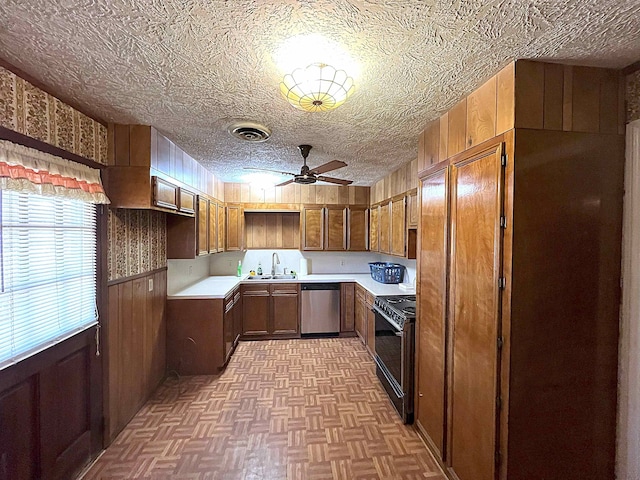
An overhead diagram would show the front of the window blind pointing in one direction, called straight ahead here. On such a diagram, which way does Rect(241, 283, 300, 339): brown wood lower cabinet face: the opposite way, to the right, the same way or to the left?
to the right

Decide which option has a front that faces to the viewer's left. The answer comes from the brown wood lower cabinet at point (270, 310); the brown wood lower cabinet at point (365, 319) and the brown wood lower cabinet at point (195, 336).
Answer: the brown wood lower cabinet at point (365, 319)

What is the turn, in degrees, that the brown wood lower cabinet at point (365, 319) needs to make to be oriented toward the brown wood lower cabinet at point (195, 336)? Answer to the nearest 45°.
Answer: approximately 45° to its left

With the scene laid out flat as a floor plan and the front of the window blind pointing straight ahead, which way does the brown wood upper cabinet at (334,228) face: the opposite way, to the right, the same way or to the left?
to the right

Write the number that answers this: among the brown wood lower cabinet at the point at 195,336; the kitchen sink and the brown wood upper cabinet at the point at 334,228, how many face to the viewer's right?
1

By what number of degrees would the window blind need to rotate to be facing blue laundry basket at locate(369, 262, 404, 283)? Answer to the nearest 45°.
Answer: approximately 45° to its left

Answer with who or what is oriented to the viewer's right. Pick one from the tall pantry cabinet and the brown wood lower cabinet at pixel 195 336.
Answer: the brown wood lower cabinet

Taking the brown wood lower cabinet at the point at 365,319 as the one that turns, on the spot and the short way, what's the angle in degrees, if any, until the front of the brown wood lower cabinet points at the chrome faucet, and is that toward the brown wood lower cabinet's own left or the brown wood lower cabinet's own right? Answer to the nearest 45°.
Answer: approximately 45° to the brown wood lower cabinet's own right

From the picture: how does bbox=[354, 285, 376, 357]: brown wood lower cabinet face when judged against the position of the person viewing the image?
facing to the left of the viewer

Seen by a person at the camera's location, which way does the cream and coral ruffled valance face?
facing the viewer and to the right of the viewer

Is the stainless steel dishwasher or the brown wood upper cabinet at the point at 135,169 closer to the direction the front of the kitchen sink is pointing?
the brown wood upper cabinet

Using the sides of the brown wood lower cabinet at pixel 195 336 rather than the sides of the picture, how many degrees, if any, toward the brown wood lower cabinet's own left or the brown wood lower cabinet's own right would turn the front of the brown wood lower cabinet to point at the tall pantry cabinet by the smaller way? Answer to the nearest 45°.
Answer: approximately 45° to the brown wood lower cabinet's own right
